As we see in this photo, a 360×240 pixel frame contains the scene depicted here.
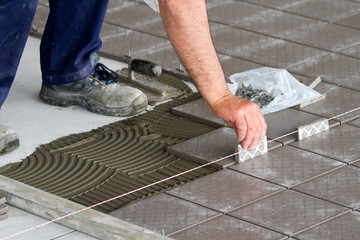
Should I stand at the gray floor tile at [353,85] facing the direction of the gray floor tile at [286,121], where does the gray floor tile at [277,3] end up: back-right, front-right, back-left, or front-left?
back-right

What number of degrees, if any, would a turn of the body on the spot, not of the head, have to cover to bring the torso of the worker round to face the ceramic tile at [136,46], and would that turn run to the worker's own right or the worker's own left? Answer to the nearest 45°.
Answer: approximately 90° to the worker's own left

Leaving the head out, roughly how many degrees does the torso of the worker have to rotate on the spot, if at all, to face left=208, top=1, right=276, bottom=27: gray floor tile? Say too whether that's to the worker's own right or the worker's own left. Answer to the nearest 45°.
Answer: approximately 90° to the worker's own left

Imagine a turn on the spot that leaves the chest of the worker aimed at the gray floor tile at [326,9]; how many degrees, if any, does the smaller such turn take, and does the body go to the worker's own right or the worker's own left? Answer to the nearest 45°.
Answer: approximately 45° to the worker's own left

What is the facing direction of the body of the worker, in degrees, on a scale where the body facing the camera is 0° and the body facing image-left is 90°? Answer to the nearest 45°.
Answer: approximately 270°

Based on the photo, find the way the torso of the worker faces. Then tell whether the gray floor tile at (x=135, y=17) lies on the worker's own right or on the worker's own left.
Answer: on the worker's own left
